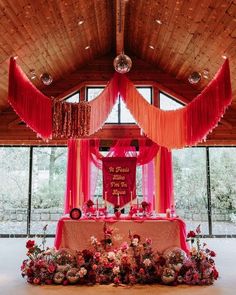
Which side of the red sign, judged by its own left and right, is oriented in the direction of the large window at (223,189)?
left

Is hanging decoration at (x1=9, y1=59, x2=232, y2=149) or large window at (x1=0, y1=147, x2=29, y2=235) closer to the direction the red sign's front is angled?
the hanging decoration

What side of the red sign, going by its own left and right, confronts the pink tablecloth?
front

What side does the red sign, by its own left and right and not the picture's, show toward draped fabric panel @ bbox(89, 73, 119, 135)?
front

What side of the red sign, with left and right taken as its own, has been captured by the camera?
front

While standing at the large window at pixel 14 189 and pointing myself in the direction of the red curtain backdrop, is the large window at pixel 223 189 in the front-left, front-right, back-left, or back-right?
front-left

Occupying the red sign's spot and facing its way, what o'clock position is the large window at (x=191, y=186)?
The large window is roughly at 8 o'clock from the red sign.

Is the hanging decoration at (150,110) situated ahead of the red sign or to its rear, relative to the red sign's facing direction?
ahead
